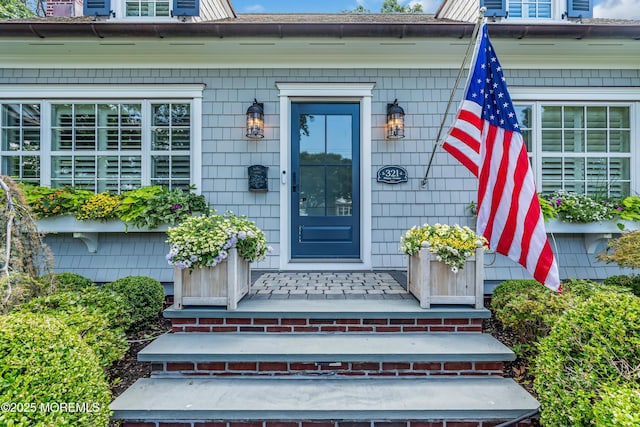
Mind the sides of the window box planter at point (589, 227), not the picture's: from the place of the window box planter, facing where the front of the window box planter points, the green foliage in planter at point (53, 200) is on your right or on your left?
on your right

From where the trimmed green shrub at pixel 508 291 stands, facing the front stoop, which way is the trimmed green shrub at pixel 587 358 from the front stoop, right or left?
left

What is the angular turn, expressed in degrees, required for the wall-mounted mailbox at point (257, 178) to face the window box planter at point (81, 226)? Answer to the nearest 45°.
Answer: approximately 90° to its right

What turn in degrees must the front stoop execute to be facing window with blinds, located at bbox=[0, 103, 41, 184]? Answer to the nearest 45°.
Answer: approximately 135° to its right

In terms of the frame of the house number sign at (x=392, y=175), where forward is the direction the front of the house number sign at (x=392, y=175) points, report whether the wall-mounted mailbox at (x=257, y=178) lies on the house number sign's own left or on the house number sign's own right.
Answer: on the house number sign's own right

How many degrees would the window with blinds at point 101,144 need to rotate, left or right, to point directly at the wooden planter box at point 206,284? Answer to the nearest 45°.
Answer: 0° — it already faces it

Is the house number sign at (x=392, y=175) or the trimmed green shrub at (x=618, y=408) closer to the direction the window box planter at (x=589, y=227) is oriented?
the trimmed green shrub

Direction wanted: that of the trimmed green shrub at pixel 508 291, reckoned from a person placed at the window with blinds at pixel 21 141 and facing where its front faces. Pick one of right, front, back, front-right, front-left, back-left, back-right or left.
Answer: front-left

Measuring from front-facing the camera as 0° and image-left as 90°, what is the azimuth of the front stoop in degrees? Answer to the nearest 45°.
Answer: approximately 0°
